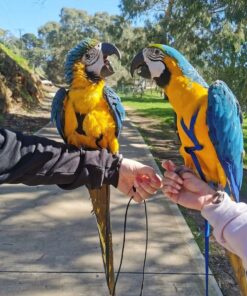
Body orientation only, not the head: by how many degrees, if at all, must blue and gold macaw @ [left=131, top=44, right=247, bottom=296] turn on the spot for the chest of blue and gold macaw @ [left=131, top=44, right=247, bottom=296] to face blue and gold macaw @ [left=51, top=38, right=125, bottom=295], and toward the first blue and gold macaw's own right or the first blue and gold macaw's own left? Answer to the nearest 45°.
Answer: approximately 45° to the first blue and gold macaw's own right

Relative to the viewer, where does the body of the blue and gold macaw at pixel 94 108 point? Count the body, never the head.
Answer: toward the camera

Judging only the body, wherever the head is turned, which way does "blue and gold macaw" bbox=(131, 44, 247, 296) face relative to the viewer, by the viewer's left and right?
facing the viewer and to the left of the viewer

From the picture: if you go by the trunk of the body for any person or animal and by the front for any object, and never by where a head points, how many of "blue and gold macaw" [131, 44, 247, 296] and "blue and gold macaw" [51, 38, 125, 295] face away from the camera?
0

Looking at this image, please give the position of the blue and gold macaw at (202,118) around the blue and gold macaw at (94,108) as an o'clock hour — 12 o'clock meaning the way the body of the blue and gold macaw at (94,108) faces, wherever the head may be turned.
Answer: the blue and gold macaw at (202,118) is roughly at 10 o'clock from the blue and gold macaw at (94,108).
